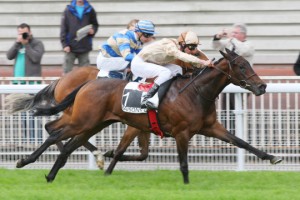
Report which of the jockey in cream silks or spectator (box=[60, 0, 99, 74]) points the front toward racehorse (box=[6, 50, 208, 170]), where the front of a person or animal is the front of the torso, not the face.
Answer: the spectator

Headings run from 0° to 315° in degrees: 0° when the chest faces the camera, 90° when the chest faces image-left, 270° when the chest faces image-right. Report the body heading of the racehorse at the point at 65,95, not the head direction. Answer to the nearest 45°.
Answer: approximately 270°

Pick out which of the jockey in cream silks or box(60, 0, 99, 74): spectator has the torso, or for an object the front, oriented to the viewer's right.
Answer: the jockey in cream silks

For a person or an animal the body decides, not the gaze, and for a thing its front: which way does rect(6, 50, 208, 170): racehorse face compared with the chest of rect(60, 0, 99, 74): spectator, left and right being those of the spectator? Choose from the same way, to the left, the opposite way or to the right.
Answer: to the left

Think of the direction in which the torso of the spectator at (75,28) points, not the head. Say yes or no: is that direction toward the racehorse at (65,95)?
yes

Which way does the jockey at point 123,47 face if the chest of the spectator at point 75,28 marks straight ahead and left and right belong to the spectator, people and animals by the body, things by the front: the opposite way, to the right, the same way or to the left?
to the left

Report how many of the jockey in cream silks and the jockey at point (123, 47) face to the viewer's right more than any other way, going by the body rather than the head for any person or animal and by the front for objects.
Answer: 2

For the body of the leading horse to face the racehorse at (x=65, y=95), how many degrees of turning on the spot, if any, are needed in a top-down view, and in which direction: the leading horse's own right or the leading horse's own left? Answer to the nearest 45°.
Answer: approximately 135° to the leading horse's own left

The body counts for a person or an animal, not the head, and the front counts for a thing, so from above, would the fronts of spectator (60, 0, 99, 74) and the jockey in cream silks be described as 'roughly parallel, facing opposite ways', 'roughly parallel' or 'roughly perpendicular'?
roughly perpendicular

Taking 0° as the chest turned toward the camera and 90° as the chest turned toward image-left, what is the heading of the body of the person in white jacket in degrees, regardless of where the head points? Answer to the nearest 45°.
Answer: approximately 45°

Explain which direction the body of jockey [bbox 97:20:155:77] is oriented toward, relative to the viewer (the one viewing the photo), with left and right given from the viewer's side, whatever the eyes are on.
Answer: facing to the right of the viewer

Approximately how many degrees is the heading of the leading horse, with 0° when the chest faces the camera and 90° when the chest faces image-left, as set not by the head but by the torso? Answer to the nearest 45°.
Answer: approximately 270°
